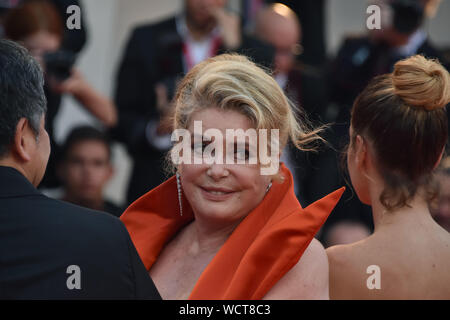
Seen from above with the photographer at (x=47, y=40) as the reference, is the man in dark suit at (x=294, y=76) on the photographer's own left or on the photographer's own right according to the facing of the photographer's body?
on the photographer's own left

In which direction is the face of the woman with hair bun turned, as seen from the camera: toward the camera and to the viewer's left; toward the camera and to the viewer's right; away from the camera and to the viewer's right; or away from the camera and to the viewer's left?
away from the camera and to the viewer's left

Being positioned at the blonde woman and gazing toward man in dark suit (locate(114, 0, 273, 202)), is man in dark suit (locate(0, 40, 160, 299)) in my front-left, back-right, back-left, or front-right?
back-left

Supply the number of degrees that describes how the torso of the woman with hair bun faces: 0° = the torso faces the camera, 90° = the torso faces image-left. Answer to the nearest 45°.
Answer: approximately 135°

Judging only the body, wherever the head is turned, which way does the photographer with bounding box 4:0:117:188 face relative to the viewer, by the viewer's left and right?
facing the viewer and to the right of the viewer

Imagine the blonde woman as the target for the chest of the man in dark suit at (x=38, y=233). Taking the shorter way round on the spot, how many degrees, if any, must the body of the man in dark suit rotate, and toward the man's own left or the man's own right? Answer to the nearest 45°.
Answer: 0° — they already face them

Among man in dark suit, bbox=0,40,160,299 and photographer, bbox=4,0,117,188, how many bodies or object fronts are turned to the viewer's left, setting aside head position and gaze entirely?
0

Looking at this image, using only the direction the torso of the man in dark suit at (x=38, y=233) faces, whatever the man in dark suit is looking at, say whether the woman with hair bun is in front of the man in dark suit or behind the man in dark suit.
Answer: in front

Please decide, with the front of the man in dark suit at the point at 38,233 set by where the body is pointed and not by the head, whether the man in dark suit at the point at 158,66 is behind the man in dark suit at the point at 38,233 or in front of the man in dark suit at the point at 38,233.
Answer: in front

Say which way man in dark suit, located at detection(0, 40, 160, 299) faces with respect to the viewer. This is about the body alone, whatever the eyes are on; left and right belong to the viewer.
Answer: facing away from the viewer and to the right of the viewer

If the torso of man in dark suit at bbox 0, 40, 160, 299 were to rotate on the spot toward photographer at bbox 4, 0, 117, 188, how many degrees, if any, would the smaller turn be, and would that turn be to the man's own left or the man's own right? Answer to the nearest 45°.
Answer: approximately 45° to the man's own left

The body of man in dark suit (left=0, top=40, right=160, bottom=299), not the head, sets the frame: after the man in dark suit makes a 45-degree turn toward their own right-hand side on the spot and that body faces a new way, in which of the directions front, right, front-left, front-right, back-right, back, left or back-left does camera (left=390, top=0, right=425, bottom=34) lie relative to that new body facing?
front-left

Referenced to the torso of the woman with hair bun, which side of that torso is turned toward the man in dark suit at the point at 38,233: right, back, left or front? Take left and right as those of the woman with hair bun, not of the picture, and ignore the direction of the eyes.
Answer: left

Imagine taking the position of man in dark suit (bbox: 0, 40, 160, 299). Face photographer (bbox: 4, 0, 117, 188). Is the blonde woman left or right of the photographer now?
right
